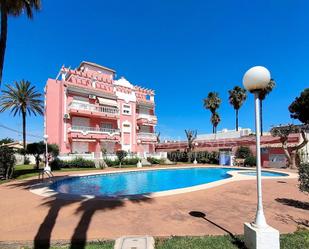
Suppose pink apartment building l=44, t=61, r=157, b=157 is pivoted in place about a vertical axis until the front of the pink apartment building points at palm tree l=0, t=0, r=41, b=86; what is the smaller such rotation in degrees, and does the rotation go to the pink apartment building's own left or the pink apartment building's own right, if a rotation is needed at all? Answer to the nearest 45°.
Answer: approximately 45° to the pink apartment building's own right

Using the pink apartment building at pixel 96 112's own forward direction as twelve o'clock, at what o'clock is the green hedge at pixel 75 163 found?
The green hedge is roughly at 2 o'clock from the pink apartment building.

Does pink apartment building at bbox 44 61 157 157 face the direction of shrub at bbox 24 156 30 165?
no

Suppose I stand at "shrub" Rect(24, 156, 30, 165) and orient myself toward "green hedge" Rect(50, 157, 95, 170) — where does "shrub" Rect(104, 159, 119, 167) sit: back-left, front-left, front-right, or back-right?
front-left

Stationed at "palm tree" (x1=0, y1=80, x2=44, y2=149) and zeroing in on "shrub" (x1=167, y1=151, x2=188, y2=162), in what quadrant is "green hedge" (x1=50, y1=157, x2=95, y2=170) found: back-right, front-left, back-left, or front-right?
front-right

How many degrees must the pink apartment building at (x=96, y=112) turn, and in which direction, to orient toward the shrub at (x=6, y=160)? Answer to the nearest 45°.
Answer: approximately 45° to its right

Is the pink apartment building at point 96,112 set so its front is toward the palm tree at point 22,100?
no
